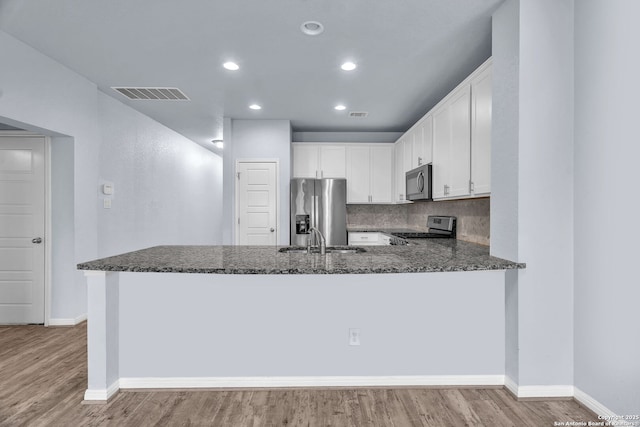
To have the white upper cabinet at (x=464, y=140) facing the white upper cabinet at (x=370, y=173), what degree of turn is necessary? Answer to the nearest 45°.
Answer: approximately 90° to its right

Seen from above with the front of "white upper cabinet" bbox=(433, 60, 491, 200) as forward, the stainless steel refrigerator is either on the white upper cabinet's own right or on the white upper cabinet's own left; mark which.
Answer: on the white upper cabinet's own right

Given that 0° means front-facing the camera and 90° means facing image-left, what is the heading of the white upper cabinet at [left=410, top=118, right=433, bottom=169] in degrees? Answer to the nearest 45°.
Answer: approximately 90°

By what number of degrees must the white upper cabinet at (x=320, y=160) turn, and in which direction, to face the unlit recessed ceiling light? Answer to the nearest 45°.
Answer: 0° — it already faces it

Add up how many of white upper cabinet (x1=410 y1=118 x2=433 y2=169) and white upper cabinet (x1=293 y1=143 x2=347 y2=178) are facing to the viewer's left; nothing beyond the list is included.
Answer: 1

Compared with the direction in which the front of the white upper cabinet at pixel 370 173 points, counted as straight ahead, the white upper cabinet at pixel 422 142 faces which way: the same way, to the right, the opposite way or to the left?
to the right
